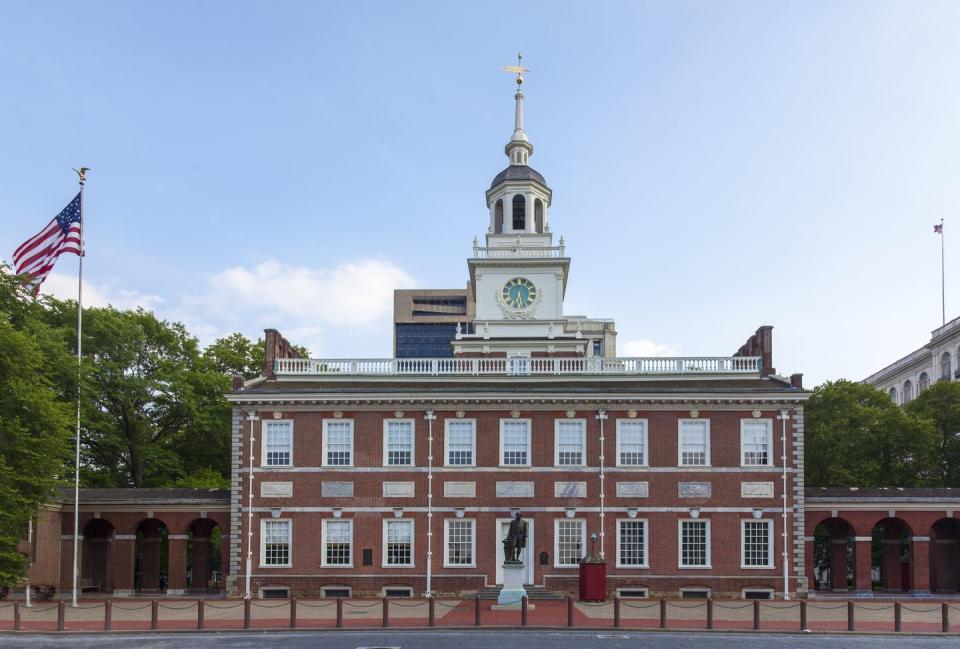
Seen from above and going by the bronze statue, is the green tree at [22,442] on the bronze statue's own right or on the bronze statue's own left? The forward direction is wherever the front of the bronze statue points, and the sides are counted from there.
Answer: on the bronze statue's own right

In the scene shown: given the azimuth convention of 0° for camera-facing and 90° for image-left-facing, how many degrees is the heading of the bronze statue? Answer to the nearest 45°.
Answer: approximately 0°
